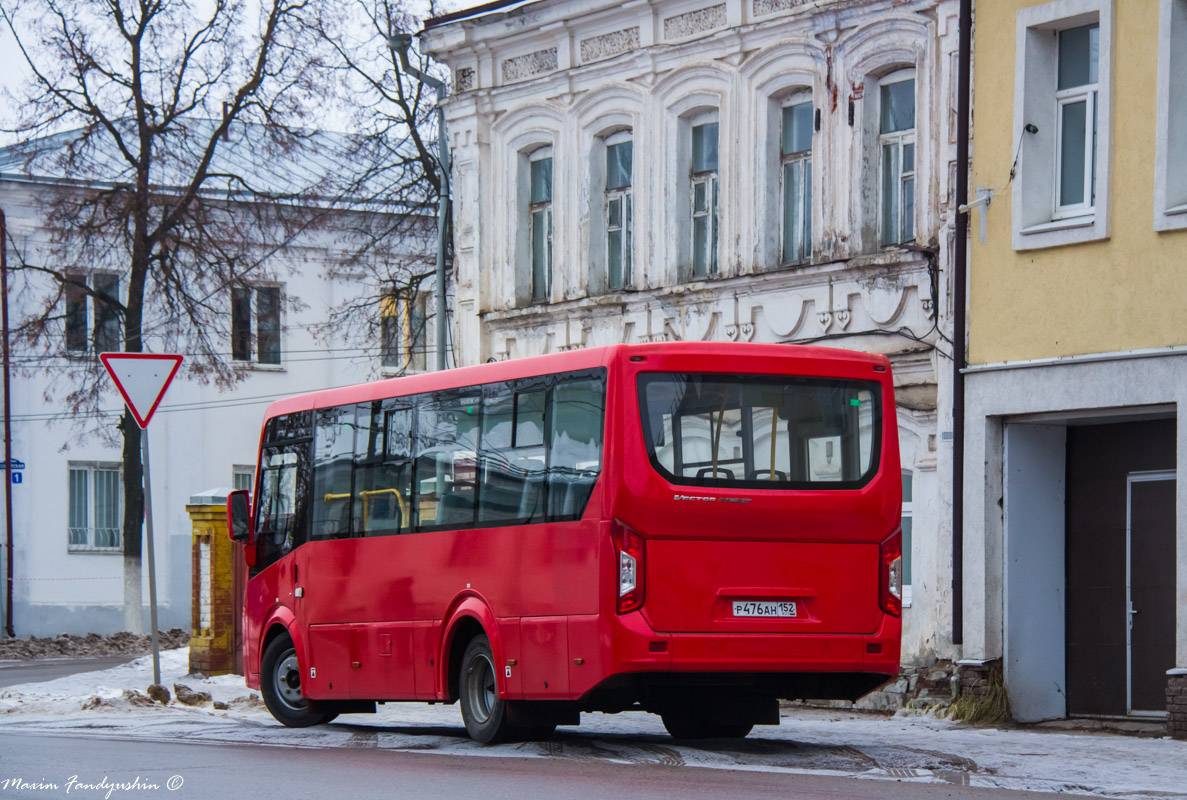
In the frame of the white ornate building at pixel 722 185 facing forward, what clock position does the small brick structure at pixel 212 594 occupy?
The small brick structure is roughly at 2 o'clock from the white ornate building.

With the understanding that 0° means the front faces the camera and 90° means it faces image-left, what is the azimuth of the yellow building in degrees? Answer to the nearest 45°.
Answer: approximately 45°

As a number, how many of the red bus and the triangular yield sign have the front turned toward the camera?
1

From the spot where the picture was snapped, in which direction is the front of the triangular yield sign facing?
facing the viewer

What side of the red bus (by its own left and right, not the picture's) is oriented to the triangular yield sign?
front

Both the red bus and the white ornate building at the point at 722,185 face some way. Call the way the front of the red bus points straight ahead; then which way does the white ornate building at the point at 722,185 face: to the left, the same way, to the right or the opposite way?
to the left

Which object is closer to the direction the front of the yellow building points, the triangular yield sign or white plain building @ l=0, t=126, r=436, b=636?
the triangular yield sign

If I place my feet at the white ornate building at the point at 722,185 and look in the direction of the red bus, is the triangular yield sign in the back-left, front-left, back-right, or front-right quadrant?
front-right

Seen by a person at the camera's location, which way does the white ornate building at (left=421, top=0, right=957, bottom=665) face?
facing the viewer and to the left of the viewer

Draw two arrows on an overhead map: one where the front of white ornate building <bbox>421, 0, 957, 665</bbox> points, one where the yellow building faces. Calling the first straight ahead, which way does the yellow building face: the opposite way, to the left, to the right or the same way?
the same way

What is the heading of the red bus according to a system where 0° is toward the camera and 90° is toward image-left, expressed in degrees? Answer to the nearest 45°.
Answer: approximately 135°

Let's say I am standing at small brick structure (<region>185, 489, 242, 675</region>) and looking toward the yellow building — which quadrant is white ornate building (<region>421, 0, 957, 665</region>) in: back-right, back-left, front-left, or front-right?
front-left

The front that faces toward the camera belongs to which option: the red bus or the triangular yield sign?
the triangular yield sign

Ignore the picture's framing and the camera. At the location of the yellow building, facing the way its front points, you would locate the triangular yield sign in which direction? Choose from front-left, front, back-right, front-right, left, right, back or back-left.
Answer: front-right

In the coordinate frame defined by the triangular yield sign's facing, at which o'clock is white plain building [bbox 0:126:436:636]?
The white plain building is roughly at 6 o'clock from the triangular yield sign.
